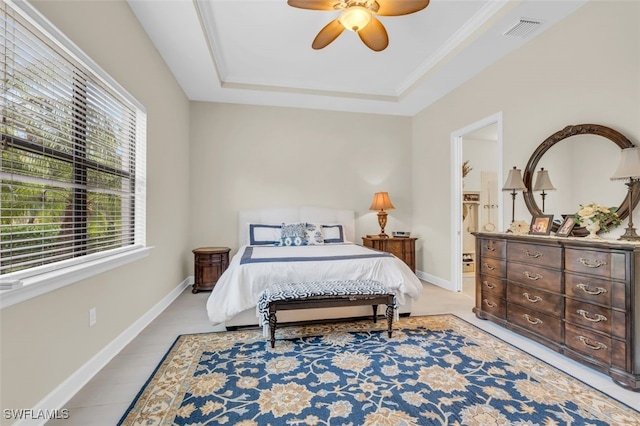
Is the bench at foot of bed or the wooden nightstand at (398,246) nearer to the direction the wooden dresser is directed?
the bench at foot of bed

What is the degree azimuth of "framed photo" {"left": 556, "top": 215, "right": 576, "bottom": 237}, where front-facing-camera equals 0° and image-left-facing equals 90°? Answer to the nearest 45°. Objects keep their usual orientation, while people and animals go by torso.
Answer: approximately 45°

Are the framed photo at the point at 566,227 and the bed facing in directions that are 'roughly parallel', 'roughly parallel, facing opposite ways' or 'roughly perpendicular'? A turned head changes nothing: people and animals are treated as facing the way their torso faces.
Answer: roughly perpendicular

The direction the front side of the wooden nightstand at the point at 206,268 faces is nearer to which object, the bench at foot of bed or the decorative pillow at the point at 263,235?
the bench at foot of bed

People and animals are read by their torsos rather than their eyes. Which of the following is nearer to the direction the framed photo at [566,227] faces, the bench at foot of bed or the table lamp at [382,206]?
the bench at foot of bed

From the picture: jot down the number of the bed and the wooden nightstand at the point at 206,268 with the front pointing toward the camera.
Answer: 2

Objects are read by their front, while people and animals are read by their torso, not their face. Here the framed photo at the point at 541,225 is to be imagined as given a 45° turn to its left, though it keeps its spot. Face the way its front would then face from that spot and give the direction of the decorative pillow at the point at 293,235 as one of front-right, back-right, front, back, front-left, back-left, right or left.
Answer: right

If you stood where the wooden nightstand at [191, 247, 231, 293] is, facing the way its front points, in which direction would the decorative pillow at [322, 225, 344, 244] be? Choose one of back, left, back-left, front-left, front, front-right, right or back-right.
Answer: left

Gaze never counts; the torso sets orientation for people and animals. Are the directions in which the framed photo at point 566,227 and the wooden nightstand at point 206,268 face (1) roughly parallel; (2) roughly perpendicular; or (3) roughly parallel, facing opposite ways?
roughly perpendicular

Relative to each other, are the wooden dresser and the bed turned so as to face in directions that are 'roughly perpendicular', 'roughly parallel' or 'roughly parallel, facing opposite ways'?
roughly perpendicular

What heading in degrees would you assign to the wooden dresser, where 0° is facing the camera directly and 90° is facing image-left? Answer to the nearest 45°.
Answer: approximately 45°

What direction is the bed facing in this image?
toward the camera

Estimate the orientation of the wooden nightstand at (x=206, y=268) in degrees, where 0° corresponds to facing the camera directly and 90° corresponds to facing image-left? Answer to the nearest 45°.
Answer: approximately 0°
